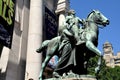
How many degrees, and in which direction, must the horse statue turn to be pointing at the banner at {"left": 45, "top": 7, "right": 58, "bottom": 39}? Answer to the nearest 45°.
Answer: approximately 90° to its left

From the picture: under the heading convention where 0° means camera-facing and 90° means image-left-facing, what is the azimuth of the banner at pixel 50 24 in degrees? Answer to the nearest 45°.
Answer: approximately 315°

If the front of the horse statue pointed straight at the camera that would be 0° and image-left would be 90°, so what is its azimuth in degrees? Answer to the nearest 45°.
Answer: approximately 270°

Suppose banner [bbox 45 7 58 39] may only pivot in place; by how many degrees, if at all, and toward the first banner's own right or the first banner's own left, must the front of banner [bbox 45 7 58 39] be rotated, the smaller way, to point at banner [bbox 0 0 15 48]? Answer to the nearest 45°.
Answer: approximately 90° to the first banner's own right

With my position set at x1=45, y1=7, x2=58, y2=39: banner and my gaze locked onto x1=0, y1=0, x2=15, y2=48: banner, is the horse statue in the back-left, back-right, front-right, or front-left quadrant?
front-left

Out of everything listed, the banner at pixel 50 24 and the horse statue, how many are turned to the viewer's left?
0
